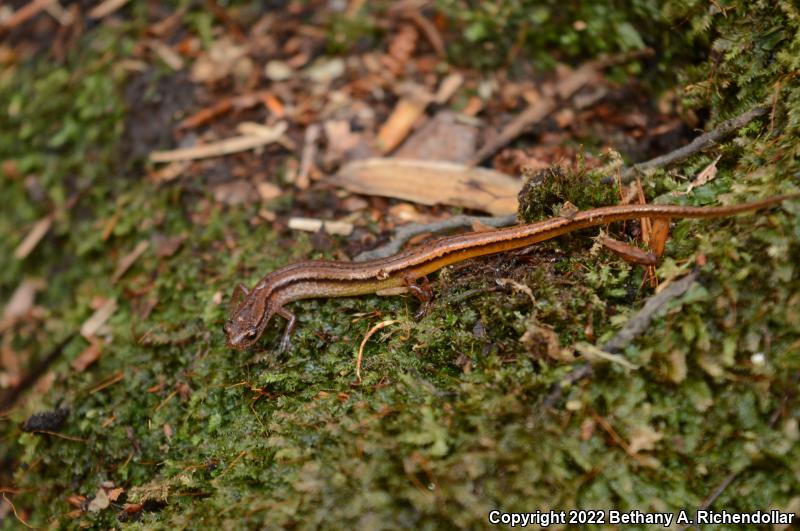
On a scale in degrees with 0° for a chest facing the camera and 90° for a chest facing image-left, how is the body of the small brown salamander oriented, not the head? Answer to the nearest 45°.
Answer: approximately 45°

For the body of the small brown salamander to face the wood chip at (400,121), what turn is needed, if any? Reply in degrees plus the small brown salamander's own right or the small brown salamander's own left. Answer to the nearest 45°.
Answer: approximately 135° to the small brown salamander's own right

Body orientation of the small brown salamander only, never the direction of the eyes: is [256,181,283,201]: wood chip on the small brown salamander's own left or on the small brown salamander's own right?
on the small brown salamander's own right

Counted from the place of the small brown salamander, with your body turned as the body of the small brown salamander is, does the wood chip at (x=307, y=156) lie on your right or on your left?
on your right

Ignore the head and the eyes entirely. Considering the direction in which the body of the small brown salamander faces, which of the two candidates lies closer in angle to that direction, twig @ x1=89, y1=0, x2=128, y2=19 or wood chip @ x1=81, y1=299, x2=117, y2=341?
the wood chip

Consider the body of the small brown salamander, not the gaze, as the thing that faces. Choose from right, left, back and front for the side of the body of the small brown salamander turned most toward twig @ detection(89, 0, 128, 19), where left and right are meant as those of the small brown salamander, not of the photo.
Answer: right

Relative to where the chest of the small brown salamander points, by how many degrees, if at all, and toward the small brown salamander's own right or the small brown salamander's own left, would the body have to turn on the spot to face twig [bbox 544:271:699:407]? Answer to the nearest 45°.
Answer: approximately 90° to the small brown salamander's own left

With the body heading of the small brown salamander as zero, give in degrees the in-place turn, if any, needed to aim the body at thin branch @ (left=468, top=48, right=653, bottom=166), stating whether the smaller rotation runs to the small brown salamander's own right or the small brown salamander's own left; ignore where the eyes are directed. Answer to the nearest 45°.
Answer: approximately 180°

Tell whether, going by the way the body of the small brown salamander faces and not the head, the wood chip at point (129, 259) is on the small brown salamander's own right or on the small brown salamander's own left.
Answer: on the small brown salamander's own right
